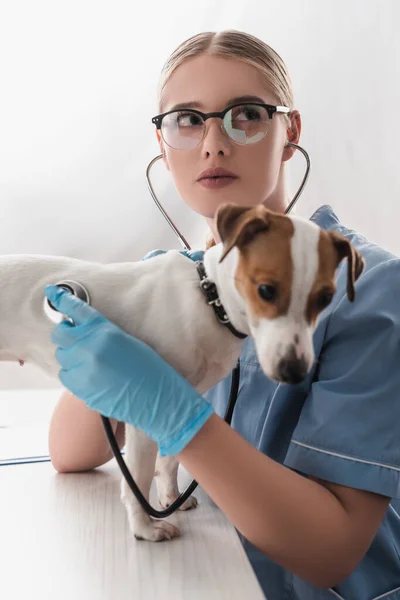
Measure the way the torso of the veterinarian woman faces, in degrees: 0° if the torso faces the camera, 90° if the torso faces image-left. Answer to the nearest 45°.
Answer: approximately 45°
